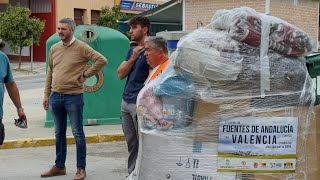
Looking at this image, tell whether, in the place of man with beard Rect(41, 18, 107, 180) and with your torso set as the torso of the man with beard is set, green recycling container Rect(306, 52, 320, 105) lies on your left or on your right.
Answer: on your left

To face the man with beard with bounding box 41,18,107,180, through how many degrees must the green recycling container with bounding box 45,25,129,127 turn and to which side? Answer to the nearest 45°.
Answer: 0° — it already faces them

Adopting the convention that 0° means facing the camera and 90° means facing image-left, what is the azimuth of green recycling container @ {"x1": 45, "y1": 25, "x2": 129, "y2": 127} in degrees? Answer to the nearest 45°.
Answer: approximately 0°

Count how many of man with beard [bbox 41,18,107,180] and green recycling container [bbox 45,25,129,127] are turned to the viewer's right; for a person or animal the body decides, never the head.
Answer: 0

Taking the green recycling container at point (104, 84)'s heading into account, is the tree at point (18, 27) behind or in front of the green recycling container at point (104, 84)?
behind

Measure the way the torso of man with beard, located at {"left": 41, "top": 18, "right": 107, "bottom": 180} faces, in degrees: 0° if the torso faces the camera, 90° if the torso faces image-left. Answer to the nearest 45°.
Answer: approximately 45°

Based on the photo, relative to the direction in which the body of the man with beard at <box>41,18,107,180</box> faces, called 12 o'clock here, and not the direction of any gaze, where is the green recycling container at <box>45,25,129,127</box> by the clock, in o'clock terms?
The green recycling container is roughly at 5 o'clock from the man with beard.

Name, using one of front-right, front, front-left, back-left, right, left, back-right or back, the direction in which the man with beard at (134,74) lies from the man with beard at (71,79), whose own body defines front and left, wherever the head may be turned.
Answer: left

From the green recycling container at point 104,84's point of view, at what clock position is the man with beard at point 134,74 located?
The man with beard is roughly at 12 o'clock from the green recycling container.

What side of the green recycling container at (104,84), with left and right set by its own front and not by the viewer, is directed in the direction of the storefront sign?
back

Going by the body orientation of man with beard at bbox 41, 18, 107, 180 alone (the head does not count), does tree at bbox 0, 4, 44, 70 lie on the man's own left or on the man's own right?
on the man's own right

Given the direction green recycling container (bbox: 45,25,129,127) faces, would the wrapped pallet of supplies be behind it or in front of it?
in front
